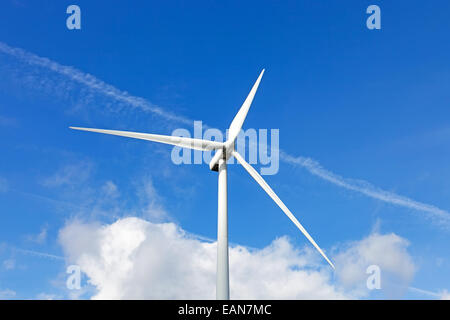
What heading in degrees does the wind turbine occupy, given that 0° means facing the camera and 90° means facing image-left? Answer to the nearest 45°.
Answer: approximately 315°
